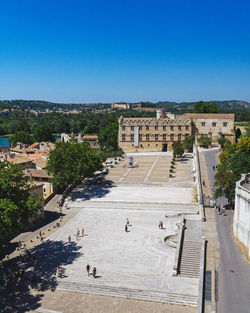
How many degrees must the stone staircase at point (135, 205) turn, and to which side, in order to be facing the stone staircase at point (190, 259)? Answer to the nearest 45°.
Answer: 0° — it already faces it

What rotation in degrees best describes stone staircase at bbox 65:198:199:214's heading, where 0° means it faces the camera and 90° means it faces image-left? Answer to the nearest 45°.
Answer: approximately 0°
